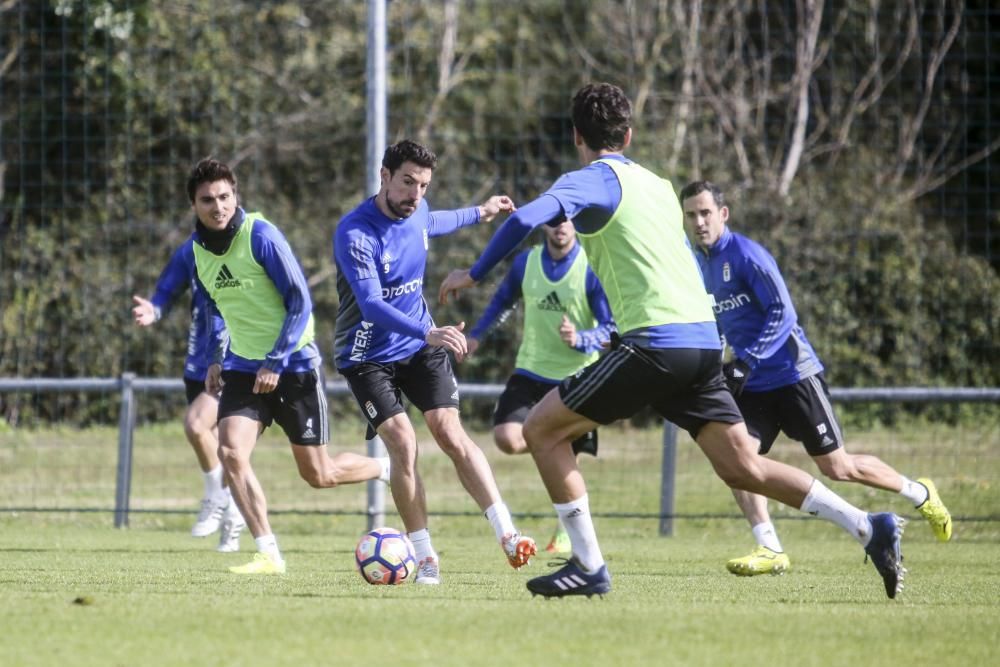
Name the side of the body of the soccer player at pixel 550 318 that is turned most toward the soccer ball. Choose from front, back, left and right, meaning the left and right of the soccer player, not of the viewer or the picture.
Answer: front

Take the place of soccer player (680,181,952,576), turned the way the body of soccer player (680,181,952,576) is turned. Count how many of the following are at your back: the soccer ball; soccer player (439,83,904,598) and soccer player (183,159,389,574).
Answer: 0

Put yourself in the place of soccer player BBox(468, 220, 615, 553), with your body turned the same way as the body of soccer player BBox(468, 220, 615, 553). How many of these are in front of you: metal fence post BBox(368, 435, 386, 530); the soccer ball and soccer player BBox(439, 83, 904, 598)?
2

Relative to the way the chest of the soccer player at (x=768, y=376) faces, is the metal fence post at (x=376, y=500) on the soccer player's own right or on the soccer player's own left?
on the soccer player's own right

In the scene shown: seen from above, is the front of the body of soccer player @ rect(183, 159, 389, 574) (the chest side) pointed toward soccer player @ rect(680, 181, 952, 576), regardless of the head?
no

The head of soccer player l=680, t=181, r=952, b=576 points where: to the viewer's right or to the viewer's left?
to the viewer's left

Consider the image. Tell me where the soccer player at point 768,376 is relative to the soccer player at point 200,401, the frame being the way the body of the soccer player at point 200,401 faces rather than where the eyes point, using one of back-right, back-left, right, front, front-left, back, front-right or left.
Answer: left

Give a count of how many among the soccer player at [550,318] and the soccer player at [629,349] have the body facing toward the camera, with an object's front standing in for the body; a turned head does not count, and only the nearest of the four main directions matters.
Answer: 1

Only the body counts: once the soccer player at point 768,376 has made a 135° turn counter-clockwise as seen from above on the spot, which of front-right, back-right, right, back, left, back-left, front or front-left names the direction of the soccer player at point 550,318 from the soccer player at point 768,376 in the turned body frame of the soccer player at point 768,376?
back-left

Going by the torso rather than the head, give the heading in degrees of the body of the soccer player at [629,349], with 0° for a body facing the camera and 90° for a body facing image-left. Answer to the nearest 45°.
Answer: approximately 135°

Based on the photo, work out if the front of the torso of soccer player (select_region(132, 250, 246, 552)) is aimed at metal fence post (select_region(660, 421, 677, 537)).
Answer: no

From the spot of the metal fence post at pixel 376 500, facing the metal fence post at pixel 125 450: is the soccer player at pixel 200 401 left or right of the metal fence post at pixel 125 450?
left

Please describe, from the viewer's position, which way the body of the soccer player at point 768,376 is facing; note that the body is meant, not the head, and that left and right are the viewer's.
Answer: facing the viewer and to the left of the viewer

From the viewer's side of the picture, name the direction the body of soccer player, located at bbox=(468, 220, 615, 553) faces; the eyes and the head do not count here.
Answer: toward the camera

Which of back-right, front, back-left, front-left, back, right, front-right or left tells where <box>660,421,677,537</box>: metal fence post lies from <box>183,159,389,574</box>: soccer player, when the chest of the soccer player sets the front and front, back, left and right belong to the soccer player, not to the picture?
back

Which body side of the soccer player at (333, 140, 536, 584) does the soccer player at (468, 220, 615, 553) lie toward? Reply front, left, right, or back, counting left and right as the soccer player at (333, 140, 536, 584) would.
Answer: left

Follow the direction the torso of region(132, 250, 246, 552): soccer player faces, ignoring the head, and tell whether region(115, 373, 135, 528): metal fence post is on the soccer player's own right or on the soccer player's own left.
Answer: on the soccer player's own right

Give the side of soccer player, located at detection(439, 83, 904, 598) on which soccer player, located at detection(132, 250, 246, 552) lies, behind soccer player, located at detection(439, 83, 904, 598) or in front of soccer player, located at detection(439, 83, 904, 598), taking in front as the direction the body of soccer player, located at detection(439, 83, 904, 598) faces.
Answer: in front

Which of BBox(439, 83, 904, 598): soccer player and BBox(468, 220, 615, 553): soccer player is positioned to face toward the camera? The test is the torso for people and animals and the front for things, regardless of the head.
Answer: BBox(468, 220, 615, 553): soccer player

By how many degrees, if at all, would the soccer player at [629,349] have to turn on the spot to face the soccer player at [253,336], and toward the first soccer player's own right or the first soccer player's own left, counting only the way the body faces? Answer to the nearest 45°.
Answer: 0° — they already face them
